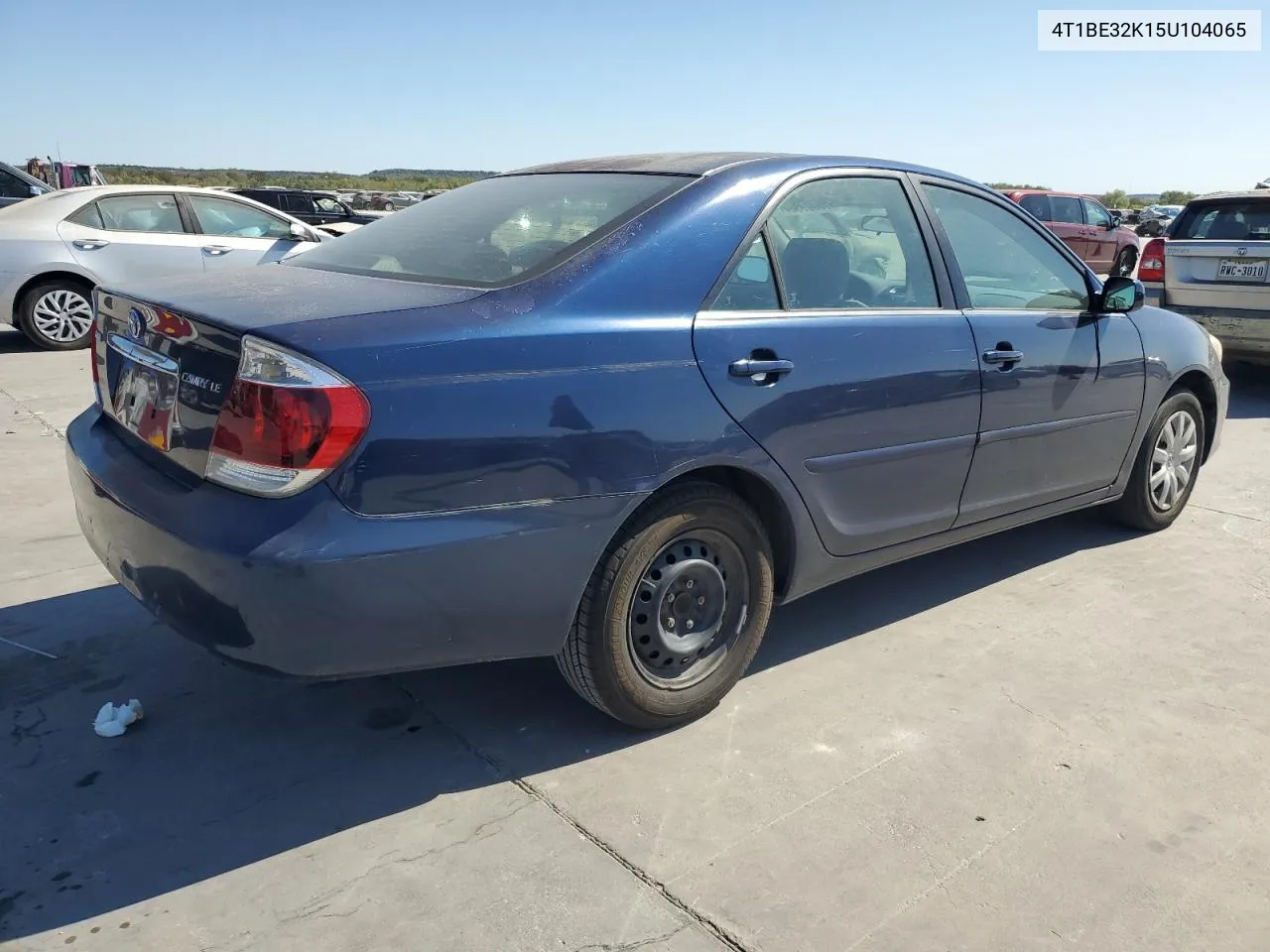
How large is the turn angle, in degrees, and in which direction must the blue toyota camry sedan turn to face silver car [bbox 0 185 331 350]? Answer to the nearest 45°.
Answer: approximately 90° to its left

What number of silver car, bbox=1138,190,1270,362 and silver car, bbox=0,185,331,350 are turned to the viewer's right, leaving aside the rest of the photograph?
1

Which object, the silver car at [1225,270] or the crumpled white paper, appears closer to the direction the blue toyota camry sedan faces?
the silver car

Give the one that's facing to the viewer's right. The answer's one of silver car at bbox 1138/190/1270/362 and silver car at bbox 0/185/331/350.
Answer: silver car at bbox 0/185/331/350

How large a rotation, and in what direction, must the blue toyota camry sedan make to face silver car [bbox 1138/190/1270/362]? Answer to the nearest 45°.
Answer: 0° — it already faces it

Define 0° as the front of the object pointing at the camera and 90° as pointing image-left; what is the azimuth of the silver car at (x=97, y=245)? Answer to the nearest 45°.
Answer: approximately 270°

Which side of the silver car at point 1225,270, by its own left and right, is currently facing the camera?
back

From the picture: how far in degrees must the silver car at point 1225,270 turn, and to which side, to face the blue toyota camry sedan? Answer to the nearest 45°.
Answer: approximately 180°

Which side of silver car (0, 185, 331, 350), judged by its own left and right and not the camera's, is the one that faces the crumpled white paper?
right

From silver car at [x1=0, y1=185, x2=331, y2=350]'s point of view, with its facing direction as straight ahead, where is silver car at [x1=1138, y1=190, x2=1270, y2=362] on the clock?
silver car at [x1=1138, y1=190, x2=1270, y2=362] is roughly at 1 o'clock from silver car at [x1=0, y1=185, x2=331, y2=350].

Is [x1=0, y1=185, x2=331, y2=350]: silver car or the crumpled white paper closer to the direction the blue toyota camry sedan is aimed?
the silver car

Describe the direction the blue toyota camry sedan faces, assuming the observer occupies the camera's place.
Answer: facing away from the viewer and to the right of the viewer

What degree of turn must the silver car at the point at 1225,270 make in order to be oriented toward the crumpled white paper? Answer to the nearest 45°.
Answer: approximately 180°
